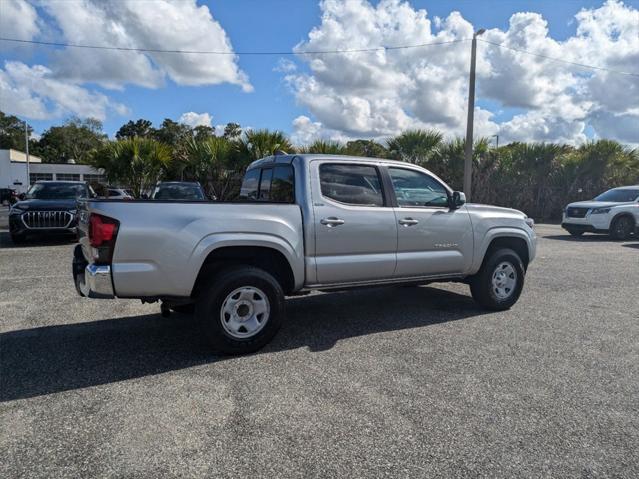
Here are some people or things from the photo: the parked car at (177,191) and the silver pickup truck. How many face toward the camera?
1

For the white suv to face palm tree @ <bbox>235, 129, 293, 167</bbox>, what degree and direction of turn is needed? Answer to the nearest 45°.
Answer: approximately 45° to its right

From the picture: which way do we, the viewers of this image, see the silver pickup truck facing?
facing away from the viewer and to the right of the viewer

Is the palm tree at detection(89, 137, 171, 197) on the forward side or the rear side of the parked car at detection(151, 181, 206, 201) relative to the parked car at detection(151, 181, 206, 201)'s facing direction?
on the rear side

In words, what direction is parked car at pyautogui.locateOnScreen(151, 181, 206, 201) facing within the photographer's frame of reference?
facing the viewer

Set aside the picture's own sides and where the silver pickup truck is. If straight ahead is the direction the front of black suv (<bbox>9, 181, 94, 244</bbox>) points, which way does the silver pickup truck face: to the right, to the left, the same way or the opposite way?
to the left

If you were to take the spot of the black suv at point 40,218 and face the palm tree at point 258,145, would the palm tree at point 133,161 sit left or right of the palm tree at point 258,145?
left

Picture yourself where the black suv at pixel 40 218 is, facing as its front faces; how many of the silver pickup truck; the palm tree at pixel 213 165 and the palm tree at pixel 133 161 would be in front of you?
1

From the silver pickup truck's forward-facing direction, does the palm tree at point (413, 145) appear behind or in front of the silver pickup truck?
in front

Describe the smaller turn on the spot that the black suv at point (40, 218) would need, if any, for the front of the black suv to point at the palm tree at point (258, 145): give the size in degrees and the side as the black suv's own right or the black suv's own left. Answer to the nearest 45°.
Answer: approximately 135° to the black suv's own left

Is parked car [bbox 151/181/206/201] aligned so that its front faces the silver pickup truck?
yes

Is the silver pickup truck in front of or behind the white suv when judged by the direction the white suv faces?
in front
